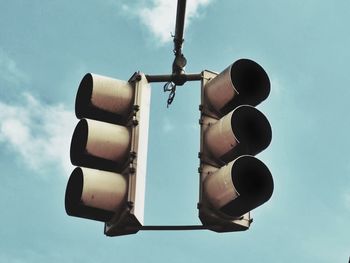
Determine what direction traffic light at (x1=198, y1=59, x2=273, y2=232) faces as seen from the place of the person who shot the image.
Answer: facing the viewer and to the right of the viewer

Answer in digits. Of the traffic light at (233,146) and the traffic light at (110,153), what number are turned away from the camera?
0

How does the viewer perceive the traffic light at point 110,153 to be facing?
facing the viewer and to the left of the viewer

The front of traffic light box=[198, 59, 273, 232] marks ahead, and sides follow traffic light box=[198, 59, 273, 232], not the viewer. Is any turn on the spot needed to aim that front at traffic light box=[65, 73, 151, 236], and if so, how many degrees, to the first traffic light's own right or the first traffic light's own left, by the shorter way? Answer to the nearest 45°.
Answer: approximately 135° to the first traffic light's own right
